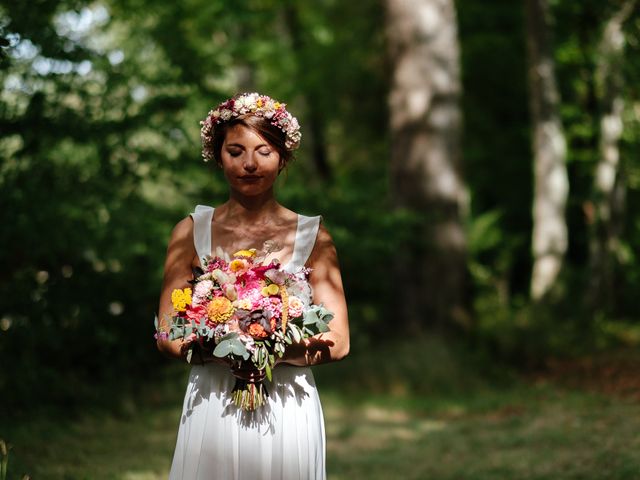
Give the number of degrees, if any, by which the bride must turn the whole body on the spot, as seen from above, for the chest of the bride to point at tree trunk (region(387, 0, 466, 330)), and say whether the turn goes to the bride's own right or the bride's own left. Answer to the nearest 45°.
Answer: approximately 180°

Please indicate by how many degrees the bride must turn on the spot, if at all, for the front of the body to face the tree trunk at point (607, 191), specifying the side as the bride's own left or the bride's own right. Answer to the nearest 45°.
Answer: approximately 135° to the bride's own left

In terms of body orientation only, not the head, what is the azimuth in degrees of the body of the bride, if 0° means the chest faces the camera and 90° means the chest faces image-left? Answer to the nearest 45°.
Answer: approximately 0°

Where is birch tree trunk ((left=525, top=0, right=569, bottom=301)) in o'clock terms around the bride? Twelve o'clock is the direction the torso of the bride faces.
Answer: The birch tree trunk is roughly at 7 o'clock from the bride.
